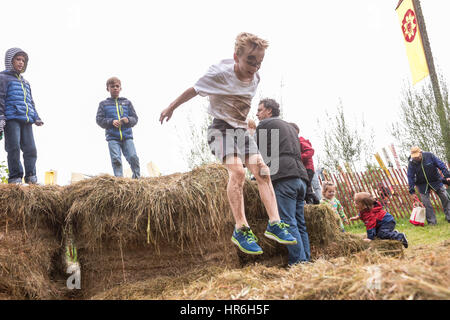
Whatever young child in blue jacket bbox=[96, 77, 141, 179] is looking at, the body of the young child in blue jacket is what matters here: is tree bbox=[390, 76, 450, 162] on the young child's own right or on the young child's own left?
on the young child's own left

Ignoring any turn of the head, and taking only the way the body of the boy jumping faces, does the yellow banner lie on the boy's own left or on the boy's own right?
on the boy's own left

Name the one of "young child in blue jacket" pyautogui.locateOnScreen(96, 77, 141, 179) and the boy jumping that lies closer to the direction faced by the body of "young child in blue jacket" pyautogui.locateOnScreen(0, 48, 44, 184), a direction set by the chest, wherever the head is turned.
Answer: the boy jumping

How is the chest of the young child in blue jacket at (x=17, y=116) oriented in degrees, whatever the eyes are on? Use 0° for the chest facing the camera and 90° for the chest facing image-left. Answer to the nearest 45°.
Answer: approximately 315°
